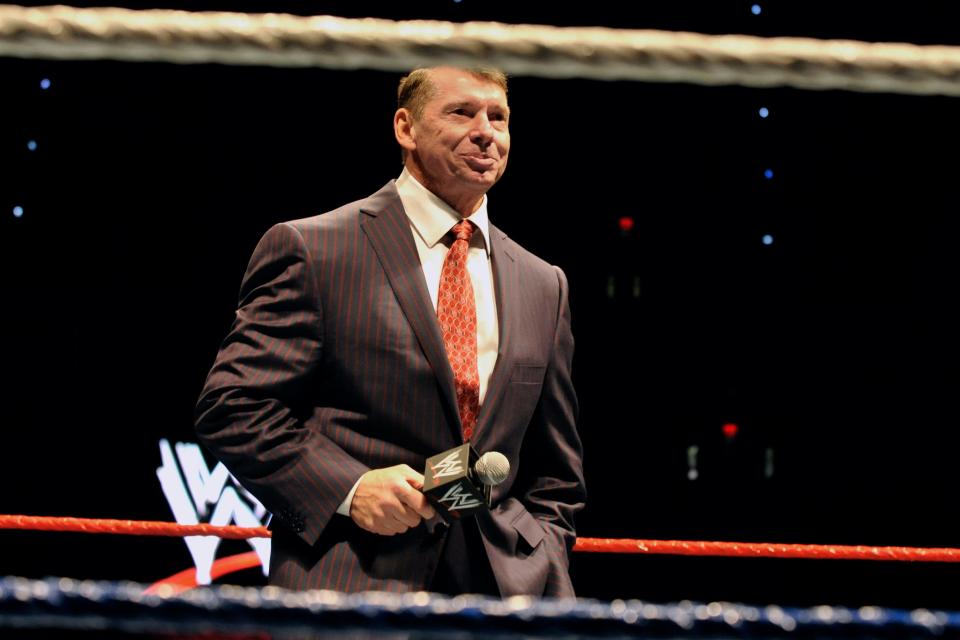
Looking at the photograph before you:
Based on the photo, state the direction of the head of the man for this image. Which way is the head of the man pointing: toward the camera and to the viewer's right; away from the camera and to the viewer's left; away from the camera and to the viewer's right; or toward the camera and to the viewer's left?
toward the camera and to the viewer's right
